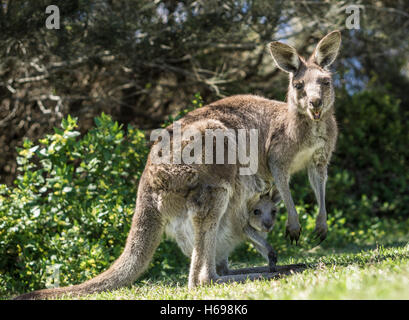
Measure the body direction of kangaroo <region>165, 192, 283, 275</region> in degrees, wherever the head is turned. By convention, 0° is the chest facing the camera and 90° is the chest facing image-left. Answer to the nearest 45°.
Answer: approximately 315°

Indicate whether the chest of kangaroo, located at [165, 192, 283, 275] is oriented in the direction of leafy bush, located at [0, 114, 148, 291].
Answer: no
